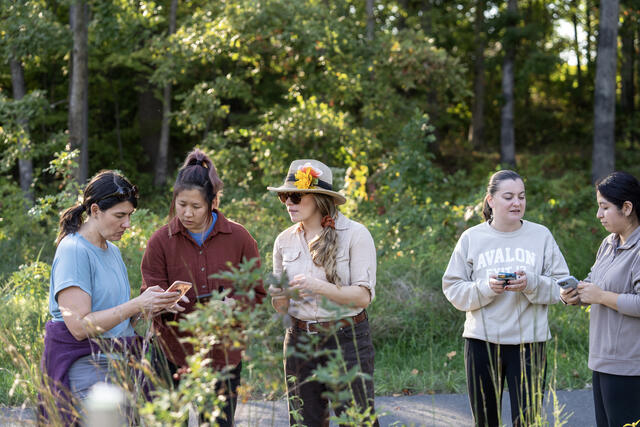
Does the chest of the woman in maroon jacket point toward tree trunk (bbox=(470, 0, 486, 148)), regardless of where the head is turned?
no

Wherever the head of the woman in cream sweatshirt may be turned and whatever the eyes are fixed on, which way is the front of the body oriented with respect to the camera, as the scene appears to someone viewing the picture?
toward the camera

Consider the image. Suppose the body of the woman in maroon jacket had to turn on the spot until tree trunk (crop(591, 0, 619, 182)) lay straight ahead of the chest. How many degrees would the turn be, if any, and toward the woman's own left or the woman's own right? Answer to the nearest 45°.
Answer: approximately 135° to the woman's own left

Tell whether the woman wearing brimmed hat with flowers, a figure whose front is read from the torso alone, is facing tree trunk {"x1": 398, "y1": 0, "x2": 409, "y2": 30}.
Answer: no

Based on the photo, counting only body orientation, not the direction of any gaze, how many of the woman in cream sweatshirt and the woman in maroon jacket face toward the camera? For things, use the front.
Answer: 2

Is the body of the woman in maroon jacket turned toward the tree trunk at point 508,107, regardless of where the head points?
no

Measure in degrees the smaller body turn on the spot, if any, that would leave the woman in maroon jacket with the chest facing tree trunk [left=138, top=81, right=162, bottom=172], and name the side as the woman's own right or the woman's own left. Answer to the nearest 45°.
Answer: approximately 180°

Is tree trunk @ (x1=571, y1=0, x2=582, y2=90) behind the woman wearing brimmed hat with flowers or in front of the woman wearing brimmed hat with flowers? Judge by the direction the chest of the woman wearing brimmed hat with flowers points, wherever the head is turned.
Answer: behind

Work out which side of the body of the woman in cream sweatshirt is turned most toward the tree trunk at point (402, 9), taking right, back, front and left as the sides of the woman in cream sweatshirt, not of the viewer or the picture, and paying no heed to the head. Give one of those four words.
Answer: back

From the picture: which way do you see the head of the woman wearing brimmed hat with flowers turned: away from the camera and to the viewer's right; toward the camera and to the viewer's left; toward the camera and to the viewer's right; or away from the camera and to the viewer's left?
toward the camera and to the viewer's left

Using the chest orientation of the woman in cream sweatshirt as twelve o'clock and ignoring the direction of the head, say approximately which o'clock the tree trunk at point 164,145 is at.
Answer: The tree trunk is roughly at 5 o'clock from the woman in cream sweatshirt.

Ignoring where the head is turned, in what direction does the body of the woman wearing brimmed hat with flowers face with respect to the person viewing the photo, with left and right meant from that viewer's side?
facing the viewer and to the left of the viewer

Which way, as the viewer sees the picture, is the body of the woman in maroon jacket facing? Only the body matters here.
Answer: toward the camera

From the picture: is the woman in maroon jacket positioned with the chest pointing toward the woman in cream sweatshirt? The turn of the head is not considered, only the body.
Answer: no

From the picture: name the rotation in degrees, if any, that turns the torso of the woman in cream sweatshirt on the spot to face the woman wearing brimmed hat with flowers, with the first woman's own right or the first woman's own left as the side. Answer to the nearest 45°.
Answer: approximately 45° to the first woman's own right

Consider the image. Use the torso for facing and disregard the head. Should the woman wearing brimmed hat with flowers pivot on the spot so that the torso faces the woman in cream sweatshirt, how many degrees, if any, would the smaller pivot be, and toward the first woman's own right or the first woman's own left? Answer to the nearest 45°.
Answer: approximately 135° to the first woman's own left
